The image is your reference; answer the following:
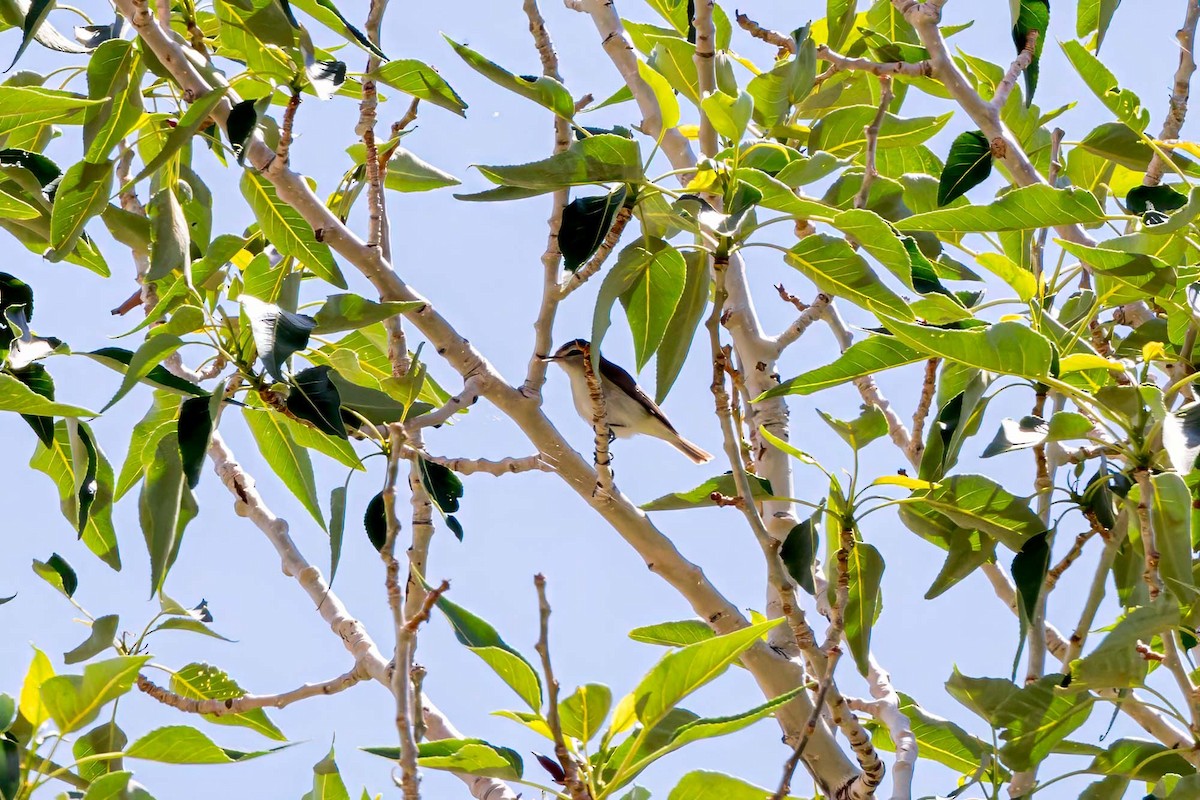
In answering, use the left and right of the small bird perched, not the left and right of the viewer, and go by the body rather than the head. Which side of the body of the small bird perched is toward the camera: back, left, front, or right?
left
